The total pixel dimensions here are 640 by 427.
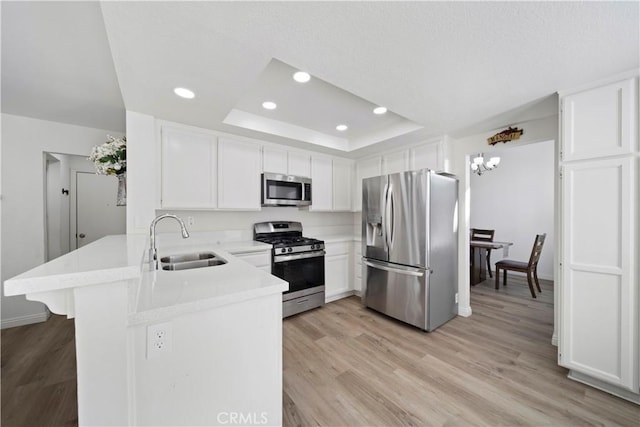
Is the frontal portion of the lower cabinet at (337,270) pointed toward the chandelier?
no

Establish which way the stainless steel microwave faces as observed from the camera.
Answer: facing the viewer and to the right of the viewer

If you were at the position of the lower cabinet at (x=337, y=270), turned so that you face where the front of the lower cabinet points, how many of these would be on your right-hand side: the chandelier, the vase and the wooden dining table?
1

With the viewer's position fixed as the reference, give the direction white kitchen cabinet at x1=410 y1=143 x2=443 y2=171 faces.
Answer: facing the viewer and to the left of the viewer

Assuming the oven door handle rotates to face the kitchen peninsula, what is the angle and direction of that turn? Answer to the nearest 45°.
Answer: approximately 45° to its right

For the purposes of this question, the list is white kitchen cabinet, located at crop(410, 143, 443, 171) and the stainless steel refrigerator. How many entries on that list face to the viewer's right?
0

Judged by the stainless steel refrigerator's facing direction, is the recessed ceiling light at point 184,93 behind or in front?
in front

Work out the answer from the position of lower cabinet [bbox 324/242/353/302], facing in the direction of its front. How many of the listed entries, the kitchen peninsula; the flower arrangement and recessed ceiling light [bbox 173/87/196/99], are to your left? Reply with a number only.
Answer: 0

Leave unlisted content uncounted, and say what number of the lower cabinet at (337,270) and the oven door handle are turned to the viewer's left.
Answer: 0

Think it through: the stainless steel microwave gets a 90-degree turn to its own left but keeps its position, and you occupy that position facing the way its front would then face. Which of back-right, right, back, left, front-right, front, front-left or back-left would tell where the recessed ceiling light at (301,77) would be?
back-right

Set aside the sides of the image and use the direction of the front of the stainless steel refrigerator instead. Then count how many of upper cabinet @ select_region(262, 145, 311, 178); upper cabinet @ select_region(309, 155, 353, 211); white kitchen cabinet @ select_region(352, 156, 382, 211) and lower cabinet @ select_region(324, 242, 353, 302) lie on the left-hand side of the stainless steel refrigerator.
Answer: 0

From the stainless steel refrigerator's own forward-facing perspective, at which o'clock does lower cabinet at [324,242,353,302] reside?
The lower cabinet is roughly at 2 o'clock from the stainless steel refrigerator.

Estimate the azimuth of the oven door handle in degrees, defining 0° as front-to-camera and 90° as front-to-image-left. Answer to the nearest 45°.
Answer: approximately 315°

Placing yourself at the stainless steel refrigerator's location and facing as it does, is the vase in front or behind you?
in front

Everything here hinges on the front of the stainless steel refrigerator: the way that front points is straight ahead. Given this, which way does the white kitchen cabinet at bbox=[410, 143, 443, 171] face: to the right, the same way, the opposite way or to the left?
the same way
